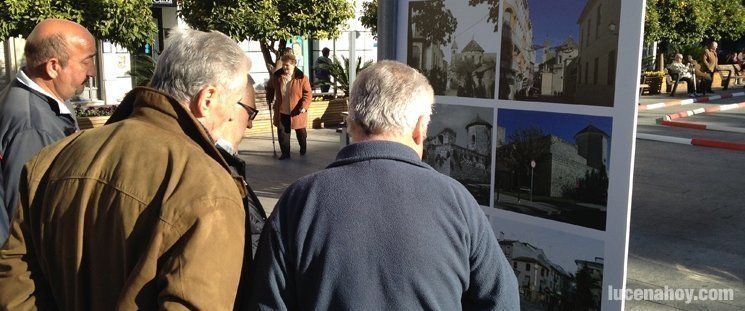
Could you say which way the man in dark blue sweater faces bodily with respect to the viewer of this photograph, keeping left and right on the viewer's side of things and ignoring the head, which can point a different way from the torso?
facing away from the viewer

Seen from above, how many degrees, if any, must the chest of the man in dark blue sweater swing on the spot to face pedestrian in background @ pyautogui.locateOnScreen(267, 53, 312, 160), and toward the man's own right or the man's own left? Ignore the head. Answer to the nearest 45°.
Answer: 0° — they already face them

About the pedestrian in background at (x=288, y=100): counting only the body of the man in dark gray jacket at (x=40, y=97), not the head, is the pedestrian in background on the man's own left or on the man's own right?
on the man's own left

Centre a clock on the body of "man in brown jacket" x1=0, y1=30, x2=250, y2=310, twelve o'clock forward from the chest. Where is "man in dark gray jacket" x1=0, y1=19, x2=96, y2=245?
The man in dark gray jacket is roughly at 10 o'clock from the man in brown jacket.

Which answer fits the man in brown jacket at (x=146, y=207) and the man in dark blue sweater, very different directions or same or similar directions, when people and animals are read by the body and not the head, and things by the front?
same or similar directions

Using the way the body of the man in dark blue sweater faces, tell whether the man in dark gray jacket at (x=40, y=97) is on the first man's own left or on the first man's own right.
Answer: on the first man's own left

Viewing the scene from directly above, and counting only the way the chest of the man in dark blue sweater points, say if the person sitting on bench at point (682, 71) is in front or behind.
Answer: in front

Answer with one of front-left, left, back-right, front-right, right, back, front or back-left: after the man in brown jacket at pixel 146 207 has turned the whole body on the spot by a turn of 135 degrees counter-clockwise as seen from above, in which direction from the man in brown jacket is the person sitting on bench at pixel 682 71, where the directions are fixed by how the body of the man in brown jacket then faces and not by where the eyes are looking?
back-right

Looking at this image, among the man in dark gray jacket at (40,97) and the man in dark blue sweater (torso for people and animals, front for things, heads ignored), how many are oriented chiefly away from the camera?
1

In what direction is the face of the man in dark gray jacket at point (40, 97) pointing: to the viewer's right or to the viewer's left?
to the viewer's right

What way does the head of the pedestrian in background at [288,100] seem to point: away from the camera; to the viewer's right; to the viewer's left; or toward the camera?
toward the camera

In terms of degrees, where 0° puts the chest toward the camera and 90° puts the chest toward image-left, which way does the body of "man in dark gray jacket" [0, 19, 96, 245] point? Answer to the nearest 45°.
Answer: approximately 270°

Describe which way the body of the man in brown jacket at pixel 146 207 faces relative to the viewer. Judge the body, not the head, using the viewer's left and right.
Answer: facing away from the viewer and to the right of the viewer
